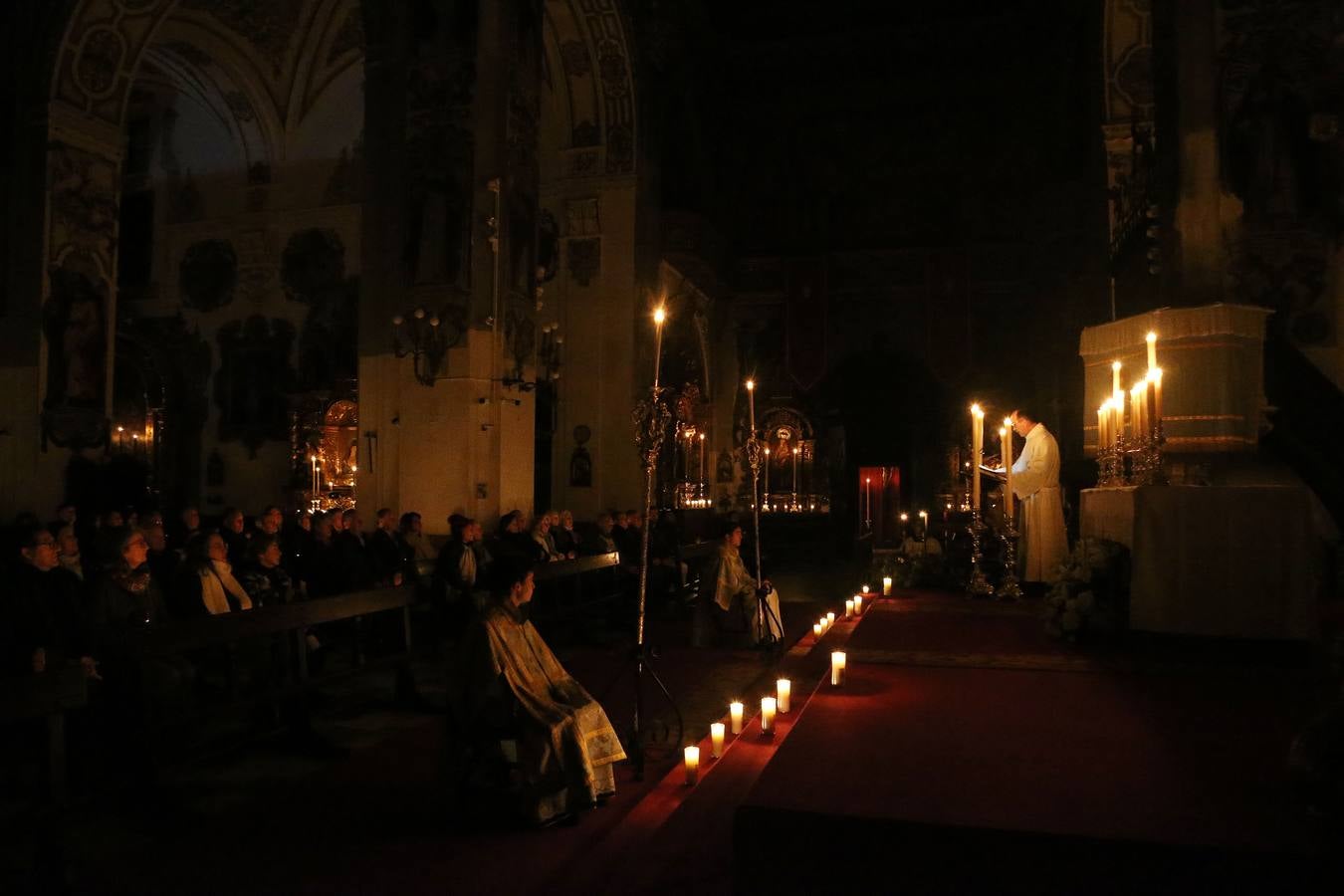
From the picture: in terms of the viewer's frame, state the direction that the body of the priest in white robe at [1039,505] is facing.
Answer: to the viewer's left

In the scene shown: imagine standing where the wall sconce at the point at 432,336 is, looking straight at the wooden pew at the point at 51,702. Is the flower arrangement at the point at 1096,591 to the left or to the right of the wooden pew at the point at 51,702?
left

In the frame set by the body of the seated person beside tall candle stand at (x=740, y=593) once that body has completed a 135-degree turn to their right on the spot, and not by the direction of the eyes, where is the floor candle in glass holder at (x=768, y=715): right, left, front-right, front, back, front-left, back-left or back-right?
front-left

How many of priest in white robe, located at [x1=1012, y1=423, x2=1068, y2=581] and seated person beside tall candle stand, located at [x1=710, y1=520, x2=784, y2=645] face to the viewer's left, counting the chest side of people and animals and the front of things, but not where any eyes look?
1

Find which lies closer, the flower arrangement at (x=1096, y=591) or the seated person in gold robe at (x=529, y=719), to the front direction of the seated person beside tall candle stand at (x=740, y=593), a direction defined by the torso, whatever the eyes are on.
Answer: the flower arrangement

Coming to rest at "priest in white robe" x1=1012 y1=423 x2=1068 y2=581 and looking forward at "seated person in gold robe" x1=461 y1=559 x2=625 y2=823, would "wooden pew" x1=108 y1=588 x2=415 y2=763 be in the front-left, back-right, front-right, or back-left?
front-right

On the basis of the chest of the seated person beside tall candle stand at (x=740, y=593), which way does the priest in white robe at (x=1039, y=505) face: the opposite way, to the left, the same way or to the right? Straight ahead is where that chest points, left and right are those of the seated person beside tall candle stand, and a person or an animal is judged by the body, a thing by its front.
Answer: the opposite way

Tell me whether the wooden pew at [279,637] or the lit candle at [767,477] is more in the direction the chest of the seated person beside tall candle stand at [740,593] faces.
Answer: the lit candle

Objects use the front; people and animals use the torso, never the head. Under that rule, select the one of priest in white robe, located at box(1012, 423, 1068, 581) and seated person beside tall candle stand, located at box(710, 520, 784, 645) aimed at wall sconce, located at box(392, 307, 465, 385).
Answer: the priest in white robe

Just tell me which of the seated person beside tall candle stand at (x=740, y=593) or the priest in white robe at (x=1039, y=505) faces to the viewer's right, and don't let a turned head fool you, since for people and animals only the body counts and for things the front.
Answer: the seated person beside tall candle stand

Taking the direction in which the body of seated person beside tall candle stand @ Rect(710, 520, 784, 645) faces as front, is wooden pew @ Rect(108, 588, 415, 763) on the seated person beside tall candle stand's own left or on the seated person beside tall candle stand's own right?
on the seated person beside tall candle stand's own right
